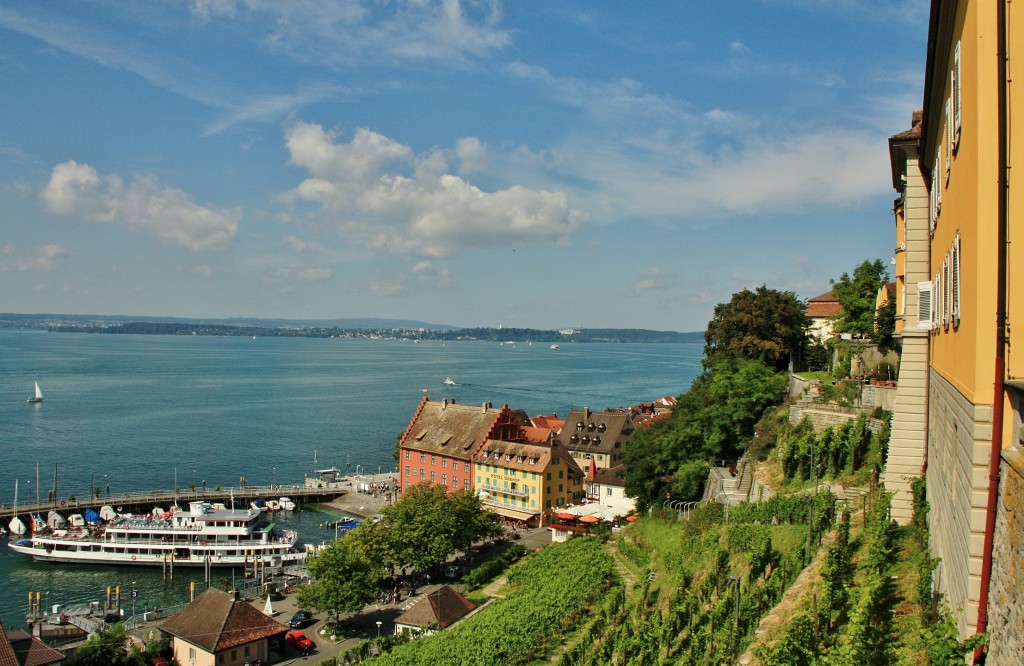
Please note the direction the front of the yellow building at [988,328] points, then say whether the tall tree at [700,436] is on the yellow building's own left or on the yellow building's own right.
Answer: on the yellow building's own right

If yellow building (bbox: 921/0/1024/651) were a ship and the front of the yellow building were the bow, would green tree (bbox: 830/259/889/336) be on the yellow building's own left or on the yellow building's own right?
on the yellow building's own right

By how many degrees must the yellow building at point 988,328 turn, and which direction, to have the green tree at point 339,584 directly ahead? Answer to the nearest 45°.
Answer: approximately 45° to its right

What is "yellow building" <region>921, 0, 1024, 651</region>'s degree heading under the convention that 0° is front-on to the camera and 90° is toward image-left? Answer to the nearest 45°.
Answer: approximately 90°

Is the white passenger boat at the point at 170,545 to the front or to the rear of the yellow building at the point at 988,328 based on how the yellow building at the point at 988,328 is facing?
to the front

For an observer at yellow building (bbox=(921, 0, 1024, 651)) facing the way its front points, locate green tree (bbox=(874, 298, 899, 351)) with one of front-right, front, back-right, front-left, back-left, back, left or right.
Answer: right

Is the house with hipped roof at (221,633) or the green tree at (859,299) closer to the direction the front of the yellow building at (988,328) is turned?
the house with hipped roof

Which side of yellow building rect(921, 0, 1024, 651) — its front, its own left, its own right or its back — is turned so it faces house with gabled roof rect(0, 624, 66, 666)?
front
